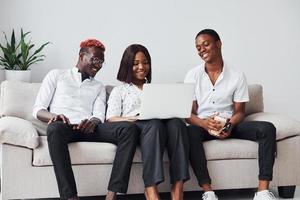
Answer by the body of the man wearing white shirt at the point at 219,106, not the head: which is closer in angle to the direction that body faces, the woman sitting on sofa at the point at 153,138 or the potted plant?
the woman sitting on sofa

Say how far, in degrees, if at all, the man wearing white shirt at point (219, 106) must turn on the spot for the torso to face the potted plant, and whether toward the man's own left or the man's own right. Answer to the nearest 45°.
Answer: approximately 90° to the man's own right

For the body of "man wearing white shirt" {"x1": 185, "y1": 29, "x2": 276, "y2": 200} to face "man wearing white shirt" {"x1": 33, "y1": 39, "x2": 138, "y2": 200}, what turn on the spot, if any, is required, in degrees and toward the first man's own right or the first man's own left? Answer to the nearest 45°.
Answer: approximately 45° to the first man's own right

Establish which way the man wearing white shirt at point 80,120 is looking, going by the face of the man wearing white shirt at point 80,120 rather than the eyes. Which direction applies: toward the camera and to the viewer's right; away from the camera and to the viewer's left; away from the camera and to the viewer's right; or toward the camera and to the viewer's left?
toward the camera and to the viewer's right

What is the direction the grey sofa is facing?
toward the camera

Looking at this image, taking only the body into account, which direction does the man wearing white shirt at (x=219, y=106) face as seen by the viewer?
toward the camera
